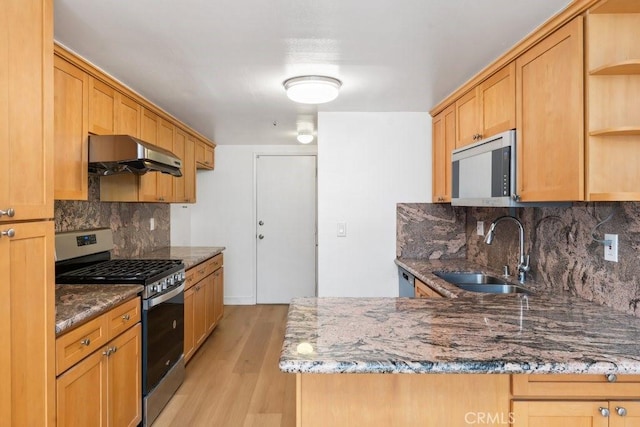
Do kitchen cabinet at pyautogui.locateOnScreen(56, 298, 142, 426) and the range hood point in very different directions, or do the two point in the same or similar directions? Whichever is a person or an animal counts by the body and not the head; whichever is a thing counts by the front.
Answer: same or similar directions

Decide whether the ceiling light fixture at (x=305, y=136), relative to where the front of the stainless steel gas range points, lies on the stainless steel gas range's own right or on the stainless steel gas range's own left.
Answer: on the stainless steel gas range's own left

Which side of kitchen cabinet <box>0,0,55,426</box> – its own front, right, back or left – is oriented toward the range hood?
left

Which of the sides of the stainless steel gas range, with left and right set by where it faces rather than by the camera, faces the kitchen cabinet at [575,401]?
front

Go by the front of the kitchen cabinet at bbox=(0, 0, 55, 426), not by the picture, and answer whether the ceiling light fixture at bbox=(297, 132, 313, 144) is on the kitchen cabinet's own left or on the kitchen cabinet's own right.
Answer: on the kitchen cabinet's own left

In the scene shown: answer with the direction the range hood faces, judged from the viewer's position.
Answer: facing the viewer and to the right of the viewer

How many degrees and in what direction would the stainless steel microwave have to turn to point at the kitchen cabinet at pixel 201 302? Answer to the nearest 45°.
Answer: approximately 45° to its right

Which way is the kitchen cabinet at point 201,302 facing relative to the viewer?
to the viewer's right

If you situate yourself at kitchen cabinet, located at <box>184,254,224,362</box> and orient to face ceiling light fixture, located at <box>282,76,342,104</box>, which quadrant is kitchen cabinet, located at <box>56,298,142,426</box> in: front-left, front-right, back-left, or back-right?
front-right

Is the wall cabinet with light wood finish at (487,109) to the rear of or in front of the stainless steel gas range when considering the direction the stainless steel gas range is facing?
in front

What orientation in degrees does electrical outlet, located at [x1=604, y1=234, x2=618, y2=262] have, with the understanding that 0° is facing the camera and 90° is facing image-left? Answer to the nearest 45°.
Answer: approximately 45°
